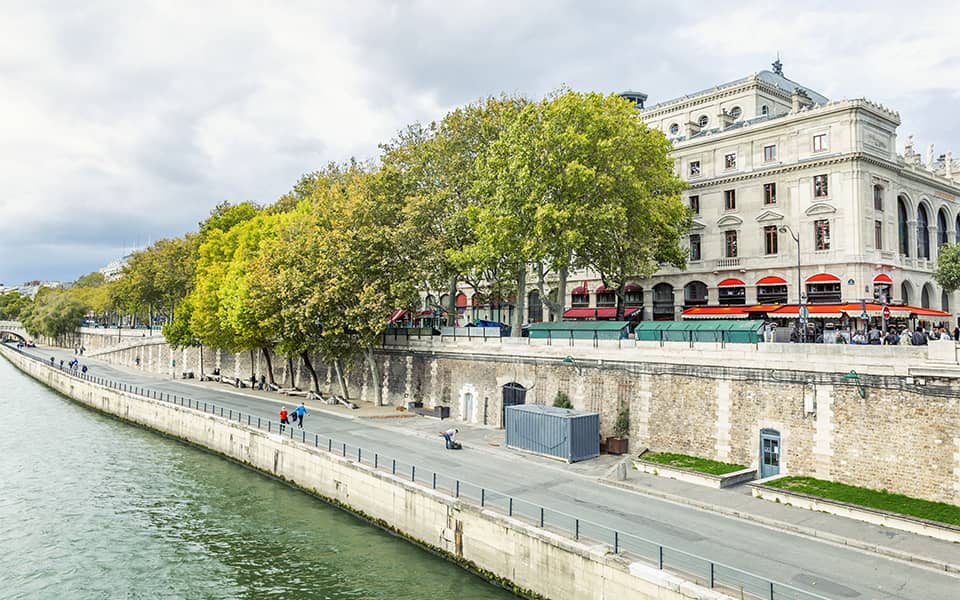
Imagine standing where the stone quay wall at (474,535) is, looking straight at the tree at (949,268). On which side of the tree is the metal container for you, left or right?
left

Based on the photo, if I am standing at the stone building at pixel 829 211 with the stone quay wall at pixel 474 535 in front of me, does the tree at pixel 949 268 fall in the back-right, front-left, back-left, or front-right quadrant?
front-left

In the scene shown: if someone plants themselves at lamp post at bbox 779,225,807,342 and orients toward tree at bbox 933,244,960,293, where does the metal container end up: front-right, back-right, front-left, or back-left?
back-right
